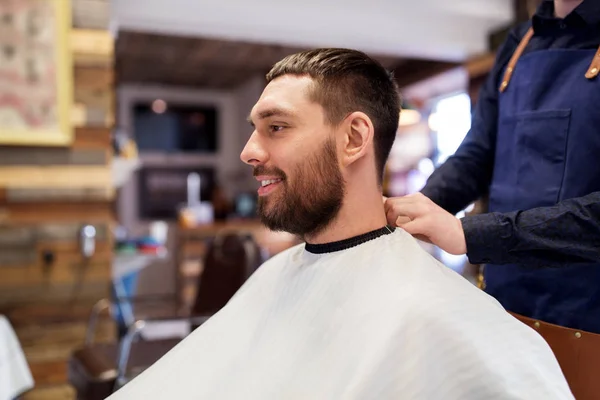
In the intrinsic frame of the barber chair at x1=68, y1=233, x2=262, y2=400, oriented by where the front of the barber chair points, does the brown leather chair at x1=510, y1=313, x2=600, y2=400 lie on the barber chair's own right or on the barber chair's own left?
on the barber chair's own left

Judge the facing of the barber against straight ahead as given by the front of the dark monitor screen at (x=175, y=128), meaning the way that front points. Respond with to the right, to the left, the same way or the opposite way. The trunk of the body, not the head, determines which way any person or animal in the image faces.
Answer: to the right

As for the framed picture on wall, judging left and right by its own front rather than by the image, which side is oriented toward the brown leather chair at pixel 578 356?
front

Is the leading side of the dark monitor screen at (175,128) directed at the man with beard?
yes

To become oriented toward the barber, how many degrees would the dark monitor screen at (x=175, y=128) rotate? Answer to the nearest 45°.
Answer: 0° — it already faces them

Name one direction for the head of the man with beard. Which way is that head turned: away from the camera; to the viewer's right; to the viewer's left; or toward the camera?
to the viewer's left

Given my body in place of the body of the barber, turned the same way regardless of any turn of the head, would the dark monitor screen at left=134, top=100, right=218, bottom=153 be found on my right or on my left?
on my right

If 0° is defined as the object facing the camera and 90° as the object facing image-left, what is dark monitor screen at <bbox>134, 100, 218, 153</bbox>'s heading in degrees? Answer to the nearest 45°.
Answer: approximately 0°
